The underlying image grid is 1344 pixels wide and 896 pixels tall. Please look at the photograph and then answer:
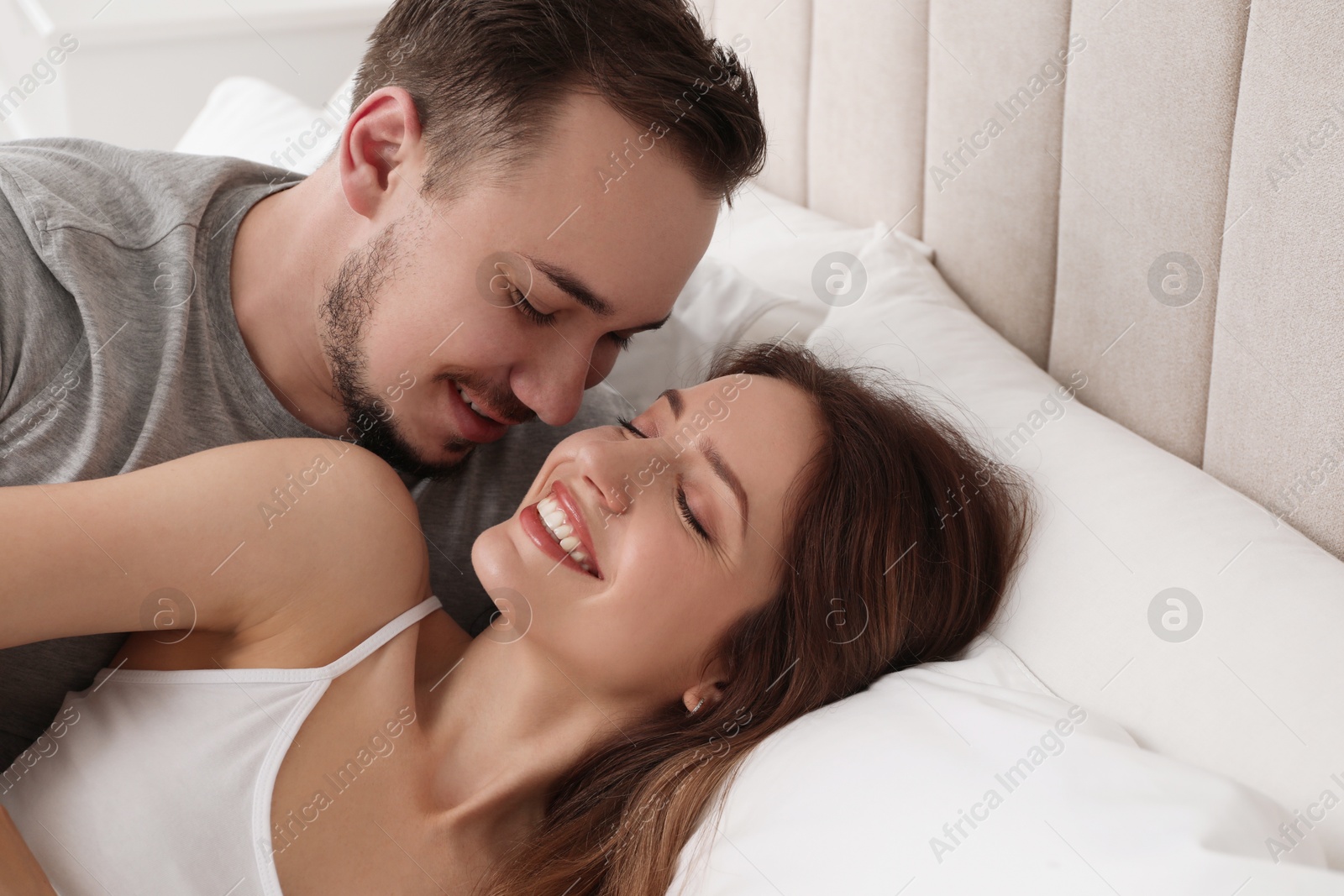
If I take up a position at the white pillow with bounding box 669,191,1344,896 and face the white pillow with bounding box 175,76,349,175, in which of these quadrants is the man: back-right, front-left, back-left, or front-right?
front-left

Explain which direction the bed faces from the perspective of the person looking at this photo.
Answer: facing the viewer and to the left of the viewer
